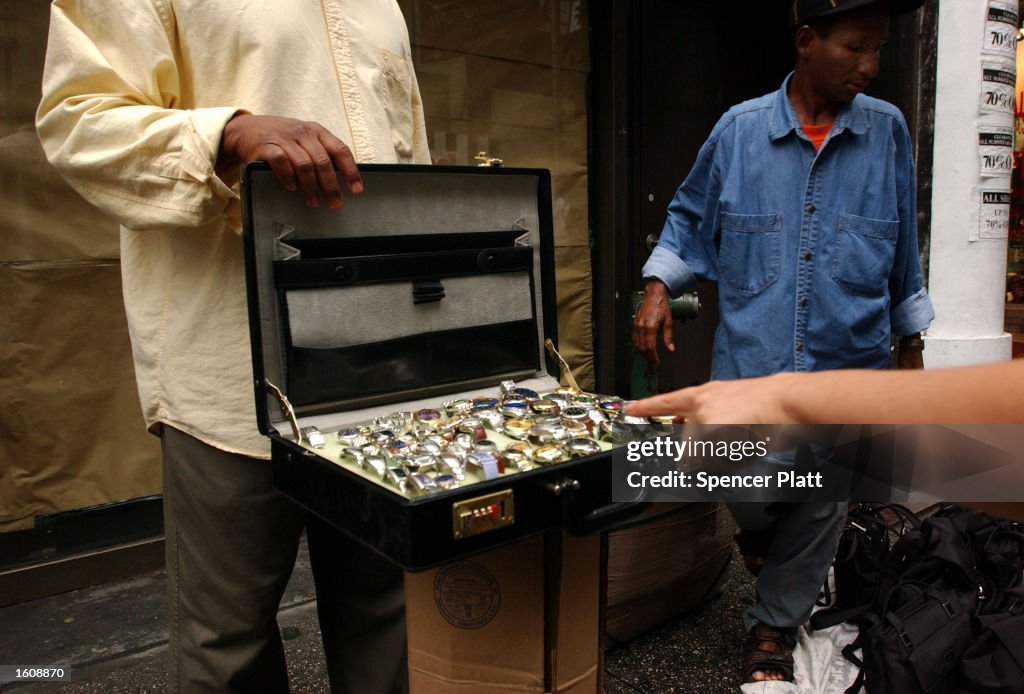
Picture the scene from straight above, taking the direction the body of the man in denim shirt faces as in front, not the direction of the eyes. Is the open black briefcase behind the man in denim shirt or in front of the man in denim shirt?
in front

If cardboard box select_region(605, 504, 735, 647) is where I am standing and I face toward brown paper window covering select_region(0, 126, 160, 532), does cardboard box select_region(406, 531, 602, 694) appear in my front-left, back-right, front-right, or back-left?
front-left

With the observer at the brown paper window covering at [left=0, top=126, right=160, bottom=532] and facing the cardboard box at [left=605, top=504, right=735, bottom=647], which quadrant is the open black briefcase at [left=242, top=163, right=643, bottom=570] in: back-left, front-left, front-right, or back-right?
front-right

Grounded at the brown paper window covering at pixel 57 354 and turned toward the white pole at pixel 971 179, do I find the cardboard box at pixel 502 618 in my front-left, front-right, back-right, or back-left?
front-right

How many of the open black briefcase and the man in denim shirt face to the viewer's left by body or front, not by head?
0

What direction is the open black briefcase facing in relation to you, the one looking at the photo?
facing the viewer and to the right of the viewer

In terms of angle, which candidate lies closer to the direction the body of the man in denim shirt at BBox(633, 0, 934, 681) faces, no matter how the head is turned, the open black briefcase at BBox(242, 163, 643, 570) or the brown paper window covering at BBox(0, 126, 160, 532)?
the open black briefcase

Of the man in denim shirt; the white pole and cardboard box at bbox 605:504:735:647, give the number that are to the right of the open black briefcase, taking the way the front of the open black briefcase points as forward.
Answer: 0

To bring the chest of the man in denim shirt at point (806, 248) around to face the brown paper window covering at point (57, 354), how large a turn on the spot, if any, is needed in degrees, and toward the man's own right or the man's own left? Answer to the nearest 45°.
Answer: approximately 90° to the man's own right

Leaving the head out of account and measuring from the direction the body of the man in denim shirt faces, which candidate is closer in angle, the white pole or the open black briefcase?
the open black briefcase

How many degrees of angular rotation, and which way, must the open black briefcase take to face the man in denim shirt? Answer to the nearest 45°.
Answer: approximately 90° to its left

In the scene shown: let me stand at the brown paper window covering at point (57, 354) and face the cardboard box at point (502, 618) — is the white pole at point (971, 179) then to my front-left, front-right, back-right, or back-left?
front-left

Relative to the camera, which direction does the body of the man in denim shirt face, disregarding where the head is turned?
toward the camera

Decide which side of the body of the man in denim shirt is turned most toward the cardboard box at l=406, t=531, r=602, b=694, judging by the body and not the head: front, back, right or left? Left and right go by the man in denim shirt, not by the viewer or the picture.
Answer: front
